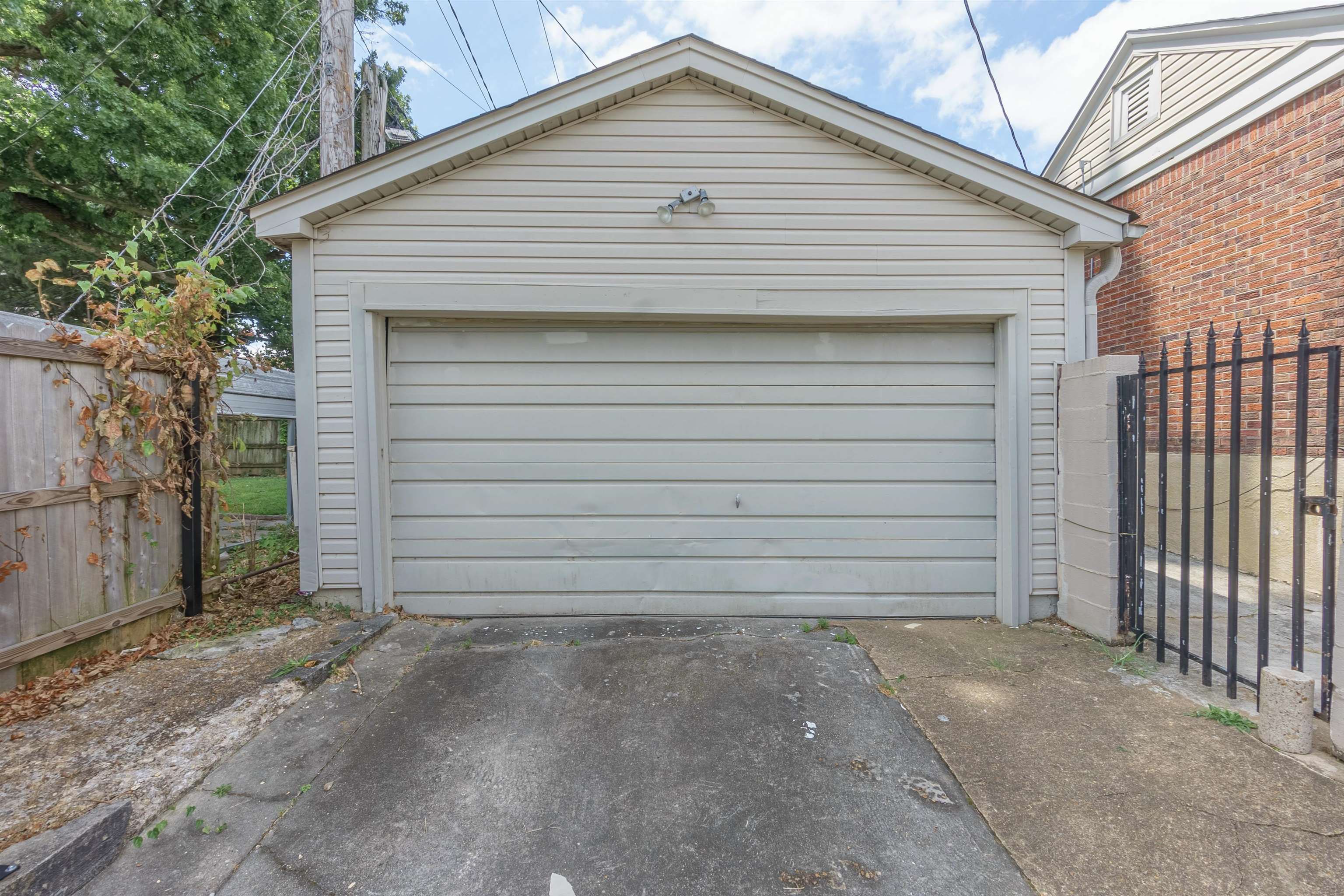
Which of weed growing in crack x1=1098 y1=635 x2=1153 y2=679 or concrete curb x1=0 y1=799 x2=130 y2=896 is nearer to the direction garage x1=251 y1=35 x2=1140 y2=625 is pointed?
the concrete curb

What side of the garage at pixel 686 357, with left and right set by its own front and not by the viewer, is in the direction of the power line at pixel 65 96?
right

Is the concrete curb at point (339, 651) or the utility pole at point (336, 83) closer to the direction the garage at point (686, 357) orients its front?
the concrete curb

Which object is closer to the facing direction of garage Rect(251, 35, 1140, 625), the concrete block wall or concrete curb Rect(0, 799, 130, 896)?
the concrete curb

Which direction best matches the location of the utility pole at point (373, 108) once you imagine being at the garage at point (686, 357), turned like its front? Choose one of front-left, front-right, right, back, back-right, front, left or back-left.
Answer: back-right

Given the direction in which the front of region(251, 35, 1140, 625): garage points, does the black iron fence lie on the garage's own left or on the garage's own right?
on the garage's own left

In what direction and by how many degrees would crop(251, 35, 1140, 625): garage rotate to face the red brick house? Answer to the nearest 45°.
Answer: approximately 90° to its left

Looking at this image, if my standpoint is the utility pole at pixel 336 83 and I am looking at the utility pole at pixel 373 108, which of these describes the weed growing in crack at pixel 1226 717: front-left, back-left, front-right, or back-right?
back-right

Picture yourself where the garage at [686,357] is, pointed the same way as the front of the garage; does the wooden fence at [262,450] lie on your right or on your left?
on your right

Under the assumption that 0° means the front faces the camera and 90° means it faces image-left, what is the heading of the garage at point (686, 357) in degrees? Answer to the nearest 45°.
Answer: approximately 0°

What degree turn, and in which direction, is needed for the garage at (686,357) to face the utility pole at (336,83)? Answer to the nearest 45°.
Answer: approximately 90° to its right

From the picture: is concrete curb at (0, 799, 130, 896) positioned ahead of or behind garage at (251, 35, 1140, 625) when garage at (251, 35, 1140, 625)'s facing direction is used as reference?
ahead

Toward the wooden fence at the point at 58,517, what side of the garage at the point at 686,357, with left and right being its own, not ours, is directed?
right
